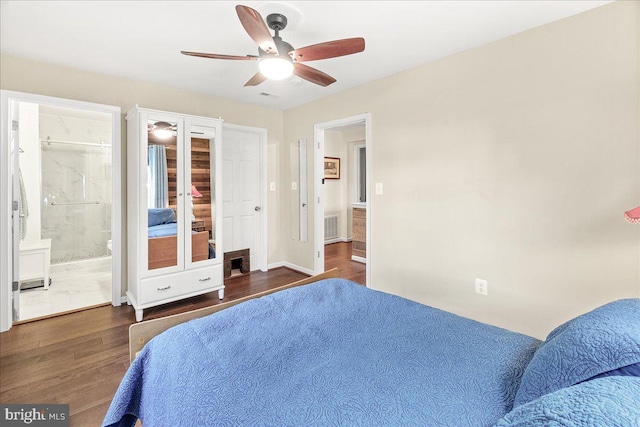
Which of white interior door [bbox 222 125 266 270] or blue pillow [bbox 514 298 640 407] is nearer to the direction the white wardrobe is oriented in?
the blue pillow

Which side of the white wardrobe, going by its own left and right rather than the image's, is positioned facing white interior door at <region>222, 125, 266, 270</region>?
left

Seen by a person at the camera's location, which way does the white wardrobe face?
facing the viewer and to the right of the viewer

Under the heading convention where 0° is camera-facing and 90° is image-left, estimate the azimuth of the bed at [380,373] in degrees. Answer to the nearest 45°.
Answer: approximately 135°

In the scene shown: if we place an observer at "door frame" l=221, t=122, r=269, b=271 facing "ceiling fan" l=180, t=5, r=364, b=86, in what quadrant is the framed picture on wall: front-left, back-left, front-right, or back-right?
back-left

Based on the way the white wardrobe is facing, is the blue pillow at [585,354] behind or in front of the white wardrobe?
in front

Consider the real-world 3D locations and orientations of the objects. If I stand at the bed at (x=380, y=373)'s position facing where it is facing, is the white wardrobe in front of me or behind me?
in front
